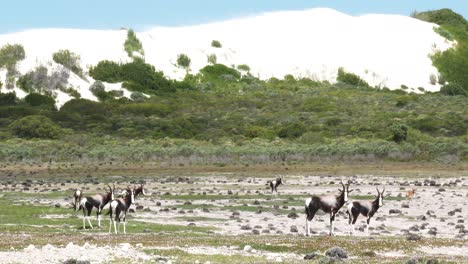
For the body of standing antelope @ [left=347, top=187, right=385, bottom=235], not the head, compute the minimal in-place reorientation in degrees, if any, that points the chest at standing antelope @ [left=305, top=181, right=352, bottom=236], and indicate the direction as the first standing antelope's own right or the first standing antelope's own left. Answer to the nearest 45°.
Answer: approximately 135° to the first standing antelope's own right

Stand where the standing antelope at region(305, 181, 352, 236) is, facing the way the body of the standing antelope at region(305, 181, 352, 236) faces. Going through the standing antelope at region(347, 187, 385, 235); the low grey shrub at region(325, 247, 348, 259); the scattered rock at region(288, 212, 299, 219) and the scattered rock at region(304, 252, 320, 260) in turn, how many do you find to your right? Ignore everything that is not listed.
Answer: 2

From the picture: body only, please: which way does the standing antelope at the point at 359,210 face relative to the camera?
to the viewer's right

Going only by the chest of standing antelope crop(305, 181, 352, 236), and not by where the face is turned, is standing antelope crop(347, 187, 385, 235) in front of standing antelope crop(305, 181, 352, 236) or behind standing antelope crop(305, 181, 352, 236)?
in front

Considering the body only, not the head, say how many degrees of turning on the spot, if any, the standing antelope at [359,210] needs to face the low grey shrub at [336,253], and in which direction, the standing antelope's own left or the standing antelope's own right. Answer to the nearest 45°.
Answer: approximately 90° to the standing antelope's own right

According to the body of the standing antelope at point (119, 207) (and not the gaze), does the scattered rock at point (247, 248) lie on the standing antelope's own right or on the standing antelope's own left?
on the standing antelope's own right

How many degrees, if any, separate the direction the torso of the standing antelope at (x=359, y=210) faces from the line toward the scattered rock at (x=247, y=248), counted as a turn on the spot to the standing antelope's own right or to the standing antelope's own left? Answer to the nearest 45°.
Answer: approximately 135° to the standing antelope's own right

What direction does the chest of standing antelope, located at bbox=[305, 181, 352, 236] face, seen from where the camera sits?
to the viewer's right

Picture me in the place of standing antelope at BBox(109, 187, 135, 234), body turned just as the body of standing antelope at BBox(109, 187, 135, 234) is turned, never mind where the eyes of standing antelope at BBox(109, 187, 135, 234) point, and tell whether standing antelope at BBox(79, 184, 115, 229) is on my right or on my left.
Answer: on my left

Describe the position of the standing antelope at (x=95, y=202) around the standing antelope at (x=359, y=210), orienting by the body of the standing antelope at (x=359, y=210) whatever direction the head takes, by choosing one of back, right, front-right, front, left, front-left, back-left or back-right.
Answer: back

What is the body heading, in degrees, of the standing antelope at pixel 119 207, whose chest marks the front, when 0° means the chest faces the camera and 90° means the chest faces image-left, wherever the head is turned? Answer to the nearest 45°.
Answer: approximately 225°
